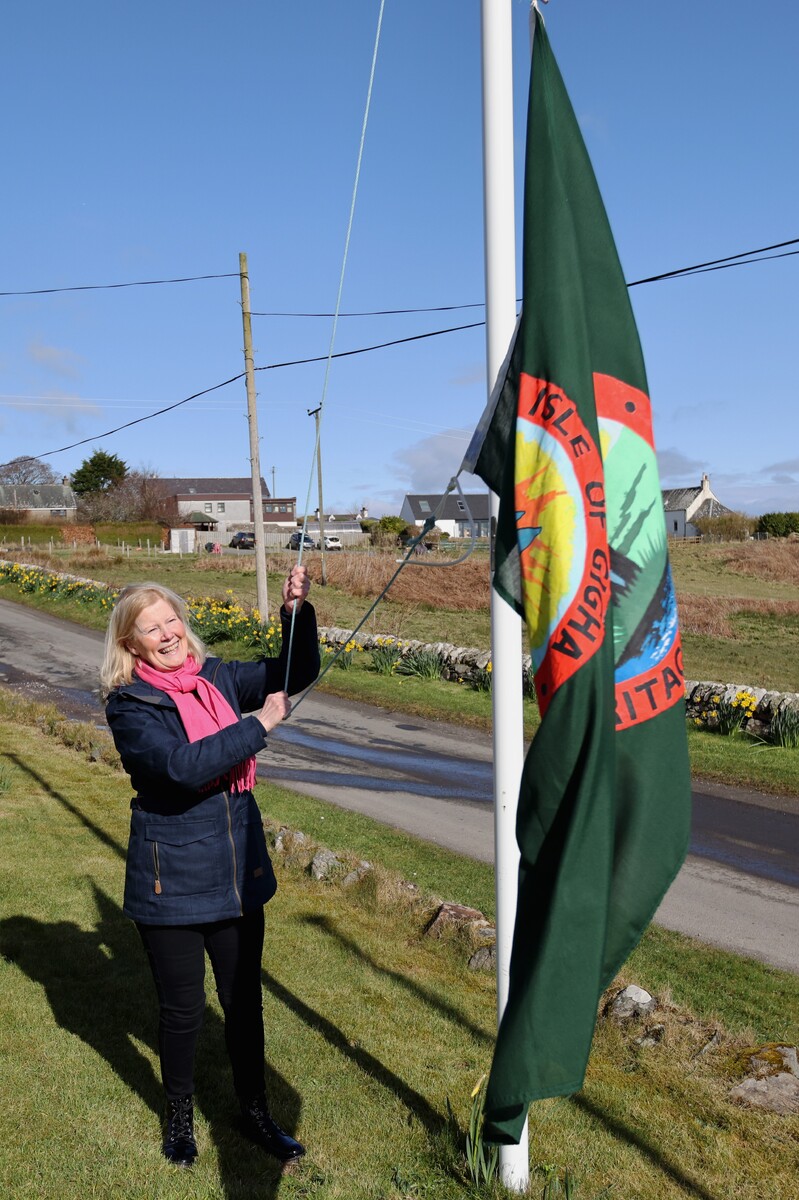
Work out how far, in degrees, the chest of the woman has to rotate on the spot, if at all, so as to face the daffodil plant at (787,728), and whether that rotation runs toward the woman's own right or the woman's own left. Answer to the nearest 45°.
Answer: approximately 90° to the woman's own left

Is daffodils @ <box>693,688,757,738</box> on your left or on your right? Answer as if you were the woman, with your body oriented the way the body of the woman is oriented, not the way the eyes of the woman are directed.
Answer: on your left

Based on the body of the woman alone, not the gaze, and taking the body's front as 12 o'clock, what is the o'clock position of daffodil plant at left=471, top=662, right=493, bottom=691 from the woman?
The daffodil plant is roughly at 8 o'clock from the woman.

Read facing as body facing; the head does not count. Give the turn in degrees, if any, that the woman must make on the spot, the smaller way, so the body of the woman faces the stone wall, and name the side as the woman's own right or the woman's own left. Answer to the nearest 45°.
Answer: approximately 90° to the woman's own left

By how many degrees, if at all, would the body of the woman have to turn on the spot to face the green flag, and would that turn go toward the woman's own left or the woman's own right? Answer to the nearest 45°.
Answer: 0° — they already face it

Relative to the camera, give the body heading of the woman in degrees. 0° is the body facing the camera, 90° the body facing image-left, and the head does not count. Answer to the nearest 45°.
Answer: approximately 315°

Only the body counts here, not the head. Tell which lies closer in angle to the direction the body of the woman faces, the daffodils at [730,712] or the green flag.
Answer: the green flag

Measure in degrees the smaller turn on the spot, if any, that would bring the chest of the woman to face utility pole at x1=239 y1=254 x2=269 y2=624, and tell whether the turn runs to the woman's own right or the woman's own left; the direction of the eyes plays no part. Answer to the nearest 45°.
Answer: approximately 135° to the woman's own left

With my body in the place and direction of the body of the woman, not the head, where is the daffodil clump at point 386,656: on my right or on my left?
on my left
